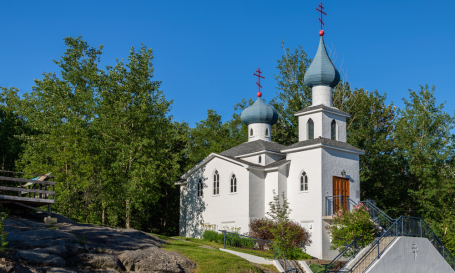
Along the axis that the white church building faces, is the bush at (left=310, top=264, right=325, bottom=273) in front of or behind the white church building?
in front

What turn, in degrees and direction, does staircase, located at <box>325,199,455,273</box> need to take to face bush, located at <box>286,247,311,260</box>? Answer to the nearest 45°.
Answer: approximately 45° to its right

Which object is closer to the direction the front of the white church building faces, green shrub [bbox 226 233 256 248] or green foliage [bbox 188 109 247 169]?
the green shrub

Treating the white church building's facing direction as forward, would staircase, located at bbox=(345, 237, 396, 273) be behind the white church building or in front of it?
in front

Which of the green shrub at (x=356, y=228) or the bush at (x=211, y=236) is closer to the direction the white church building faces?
the green shrub

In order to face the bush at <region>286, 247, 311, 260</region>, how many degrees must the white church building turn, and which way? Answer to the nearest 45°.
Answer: approximately 45° to its right
